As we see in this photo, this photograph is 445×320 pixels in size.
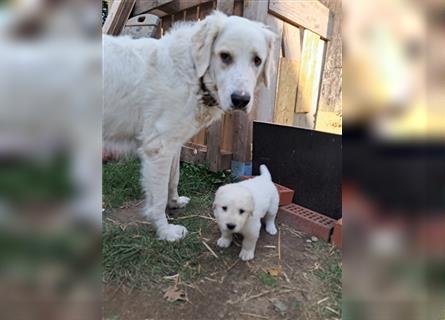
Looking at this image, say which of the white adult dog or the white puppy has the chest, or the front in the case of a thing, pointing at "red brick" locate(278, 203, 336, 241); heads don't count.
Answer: the white adult dog

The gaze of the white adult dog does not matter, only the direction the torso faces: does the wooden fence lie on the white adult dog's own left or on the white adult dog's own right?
on the white adult dog's own left

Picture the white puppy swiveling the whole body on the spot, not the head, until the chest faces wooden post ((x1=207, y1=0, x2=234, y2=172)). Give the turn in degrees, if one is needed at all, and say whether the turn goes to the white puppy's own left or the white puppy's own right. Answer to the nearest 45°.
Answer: approximately 135° to the white puppy's own right

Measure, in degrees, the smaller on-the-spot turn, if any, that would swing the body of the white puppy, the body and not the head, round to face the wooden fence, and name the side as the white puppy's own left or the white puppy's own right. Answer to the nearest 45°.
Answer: approximately 135° to the white puppy's own right

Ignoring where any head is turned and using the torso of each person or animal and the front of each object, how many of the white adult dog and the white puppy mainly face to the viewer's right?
1

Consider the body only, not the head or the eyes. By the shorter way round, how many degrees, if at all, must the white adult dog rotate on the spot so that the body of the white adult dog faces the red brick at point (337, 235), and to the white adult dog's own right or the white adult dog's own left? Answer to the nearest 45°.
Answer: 0° — it already faces it

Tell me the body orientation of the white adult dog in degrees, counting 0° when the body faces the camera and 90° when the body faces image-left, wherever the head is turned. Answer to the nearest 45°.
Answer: approximately 270°

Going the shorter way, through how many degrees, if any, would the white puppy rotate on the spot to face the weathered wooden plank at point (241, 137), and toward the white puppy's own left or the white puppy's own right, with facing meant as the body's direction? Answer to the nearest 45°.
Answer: approximately 135° to the white puppy's own right

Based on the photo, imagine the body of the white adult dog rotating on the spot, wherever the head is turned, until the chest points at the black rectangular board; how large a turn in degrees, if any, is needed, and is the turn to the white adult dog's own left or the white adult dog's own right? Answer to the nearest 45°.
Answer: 0° — it already faces it

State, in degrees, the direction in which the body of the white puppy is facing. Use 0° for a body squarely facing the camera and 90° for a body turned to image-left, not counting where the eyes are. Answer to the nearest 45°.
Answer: approximately 45°

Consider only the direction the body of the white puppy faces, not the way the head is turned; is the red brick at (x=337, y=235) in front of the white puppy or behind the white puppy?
behind

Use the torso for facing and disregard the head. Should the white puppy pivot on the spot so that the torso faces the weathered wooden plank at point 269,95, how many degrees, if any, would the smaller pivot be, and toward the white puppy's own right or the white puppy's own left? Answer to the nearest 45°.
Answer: approximately 135° to the white puppy's own right
